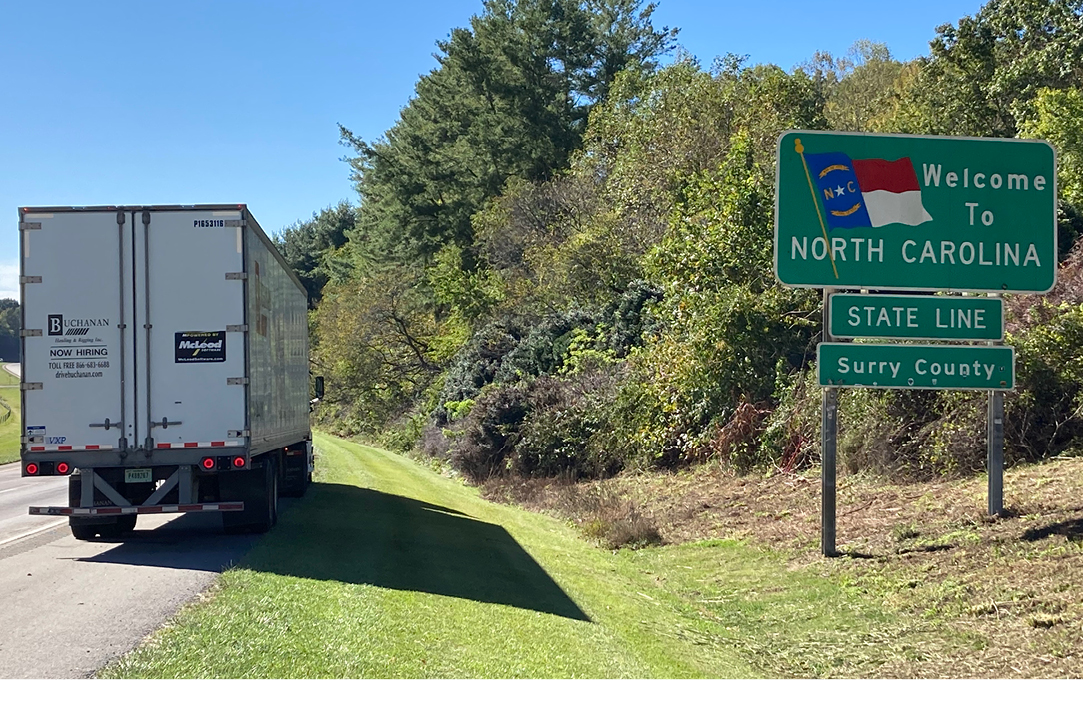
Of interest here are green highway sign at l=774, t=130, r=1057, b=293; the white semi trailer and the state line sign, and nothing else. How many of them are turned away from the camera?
1

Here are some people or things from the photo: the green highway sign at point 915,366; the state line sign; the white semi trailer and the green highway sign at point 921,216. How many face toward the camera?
3

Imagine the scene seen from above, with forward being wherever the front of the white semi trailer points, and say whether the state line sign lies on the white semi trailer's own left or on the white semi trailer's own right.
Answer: on the white semi trailer's own right

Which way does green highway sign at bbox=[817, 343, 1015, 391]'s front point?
toward the camera

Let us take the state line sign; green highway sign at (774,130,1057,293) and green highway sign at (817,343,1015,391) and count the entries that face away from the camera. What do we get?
0

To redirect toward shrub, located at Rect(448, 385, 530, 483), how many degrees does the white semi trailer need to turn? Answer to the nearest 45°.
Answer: approximately 45° to its right

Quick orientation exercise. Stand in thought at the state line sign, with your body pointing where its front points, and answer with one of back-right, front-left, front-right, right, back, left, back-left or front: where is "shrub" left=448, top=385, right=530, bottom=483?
back-right

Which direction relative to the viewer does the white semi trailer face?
away from the camera

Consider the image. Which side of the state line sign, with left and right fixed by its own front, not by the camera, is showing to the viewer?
front

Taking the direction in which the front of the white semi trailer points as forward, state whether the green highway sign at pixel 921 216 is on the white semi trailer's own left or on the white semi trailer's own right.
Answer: on the white semi trailer's own right

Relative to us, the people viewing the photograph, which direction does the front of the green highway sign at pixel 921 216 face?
facing the viewer
